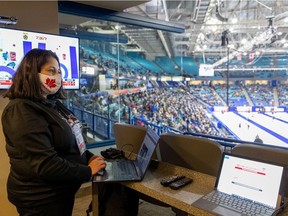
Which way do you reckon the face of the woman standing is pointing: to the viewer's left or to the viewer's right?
to the viewer's right

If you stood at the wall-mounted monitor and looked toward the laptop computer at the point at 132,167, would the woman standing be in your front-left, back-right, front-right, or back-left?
front-right

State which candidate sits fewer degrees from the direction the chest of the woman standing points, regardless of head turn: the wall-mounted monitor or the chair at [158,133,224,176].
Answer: the chair

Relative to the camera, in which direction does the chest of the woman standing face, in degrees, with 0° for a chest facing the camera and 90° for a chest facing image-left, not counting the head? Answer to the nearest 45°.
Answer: approximately 270°

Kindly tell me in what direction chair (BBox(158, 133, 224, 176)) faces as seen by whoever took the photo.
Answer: facing away from the viewer and to the right of the viewer

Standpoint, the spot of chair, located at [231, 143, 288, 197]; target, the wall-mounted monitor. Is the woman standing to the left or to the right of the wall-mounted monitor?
left

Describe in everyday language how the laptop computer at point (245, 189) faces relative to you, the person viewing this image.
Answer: facing the viewer and to the left of the viewer

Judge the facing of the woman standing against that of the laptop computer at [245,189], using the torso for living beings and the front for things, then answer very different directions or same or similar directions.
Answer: very different directions

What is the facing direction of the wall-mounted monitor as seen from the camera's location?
facing the viewer and to the right of the viewer

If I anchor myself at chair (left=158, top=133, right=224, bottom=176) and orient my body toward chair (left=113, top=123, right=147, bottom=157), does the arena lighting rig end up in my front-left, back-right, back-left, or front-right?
front-right

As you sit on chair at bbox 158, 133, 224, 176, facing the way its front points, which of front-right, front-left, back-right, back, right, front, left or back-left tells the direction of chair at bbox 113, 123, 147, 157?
left

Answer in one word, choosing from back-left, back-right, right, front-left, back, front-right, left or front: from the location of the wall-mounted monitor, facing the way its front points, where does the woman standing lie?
front-right

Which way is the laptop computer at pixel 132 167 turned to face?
to the viewer's left

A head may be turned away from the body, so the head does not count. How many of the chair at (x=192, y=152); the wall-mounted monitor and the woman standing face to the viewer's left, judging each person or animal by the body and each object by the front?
0

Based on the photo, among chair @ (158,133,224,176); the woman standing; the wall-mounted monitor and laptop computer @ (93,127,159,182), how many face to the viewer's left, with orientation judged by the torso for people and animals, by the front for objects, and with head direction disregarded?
1

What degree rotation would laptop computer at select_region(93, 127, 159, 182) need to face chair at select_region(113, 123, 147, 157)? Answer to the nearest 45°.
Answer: approximately 90° to its right
